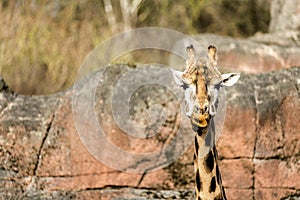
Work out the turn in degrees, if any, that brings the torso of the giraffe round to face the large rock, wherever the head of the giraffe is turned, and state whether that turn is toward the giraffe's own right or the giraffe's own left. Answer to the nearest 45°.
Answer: approximately 180°

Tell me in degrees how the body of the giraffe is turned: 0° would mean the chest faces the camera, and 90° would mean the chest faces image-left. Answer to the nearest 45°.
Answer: approximately 0°
